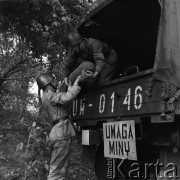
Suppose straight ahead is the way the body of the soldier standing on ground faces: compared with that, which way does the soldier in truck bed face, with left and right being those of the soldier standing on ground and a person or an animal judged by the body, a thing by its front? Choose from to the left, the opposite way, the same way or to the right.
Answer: the opposite way

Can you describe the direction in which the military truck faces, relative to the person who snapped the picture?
facing away from the viewer and to the right of the viewer

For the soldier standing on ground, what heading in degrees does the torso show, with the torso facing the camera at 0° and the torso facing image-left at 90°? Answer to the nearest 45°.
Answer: approximately 225°

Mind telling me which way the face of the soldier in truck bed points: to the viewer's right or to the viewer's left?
to the viewer's left

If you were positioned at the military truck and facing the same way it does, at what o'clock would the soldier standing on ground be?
The soldier standing on ground is roughly at 7 o'clock from the military truck.
